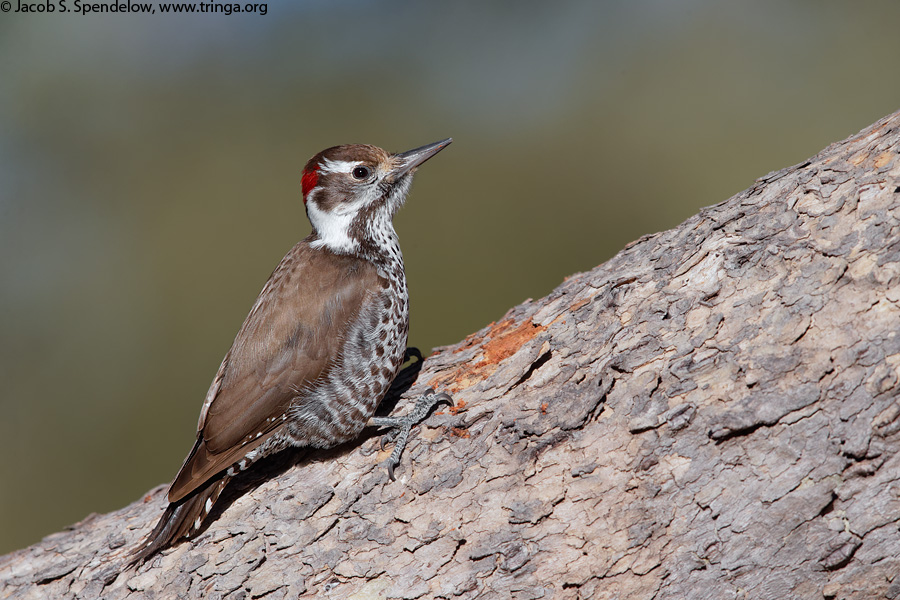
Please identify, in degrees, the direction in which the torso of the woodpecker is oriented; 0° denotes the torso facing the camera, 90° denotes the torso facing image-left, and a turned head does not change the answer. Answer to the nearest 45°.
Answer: approximately 270°
